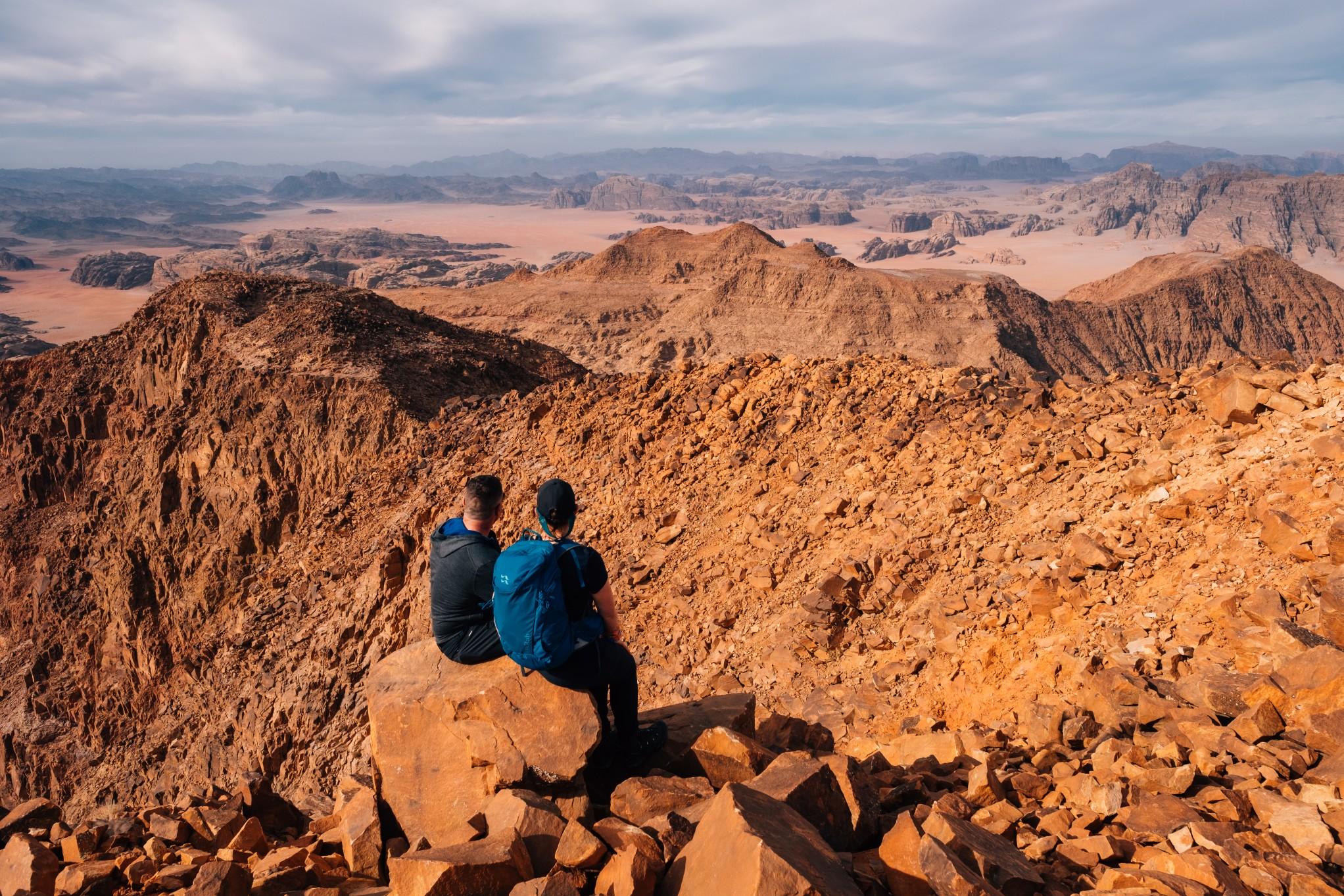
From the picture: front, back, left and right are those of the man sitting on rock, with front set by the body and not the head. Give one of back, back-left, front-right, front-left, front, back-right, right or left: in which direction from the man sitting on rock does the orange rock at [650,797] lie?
right

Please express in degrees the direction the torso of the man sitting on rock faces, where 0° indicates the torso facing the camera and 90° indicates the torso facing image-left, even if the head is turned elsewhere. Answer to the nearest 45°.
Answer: approximately 225°

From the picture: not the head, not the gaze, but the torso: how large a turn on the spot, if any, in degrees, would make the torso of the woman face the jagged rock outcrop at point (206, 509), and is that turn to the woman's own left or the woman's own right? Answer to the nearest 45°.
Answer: approximately 90° to the woman's own left

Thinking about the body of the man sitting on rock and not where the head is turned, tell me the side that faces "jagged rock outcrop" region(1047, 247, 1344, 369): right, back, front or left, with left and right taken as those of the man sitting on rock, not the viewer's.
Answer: front

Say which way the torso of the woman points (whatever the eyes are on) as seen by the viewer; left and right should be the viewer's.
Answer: facing away from the viewer and to the right of the viewer

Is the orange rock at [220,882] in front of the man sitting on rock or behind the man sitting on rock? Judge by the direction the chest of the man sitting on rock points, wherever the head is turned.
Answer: behind

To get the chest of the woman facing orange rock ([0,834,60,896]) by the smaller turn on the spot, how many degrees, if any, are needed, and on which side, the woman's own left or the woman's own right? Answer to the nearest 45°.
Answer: approximately 135° to the woman's own left

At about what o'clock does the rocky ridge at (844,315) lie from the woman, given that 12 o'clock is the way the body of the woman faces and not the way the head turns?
The rocky ridge is roughly at 11 o'clock from the woman.

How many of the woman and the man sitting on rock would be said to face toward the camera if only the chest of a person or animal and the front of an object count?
0
